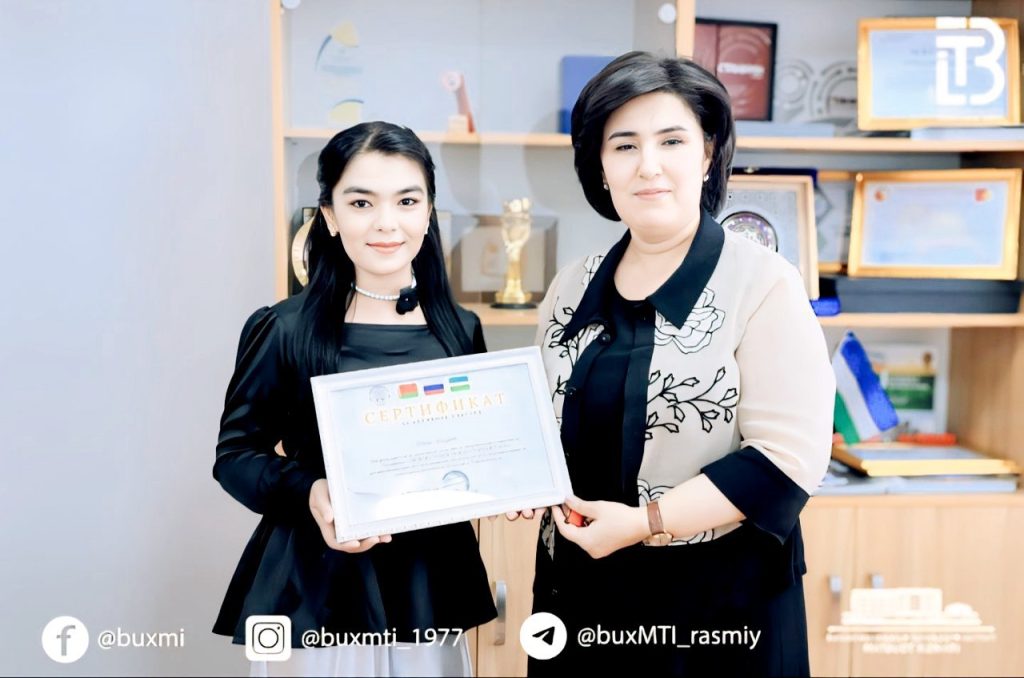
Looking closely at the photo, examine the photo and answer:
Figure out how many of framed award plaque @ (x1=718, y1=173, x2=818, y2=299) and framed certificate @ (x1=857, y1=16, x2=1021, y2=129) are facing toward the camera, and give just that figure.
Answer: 2

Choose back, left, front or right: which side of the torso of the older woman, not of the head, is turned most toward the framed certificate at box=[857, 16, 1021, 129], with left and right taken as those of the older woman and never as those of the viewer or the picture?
back

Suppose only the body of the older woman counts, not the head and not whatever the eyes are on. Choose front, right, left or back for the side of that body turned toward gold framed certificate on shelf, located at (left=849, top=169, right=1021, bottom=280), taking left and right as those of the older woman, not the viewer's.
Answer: back

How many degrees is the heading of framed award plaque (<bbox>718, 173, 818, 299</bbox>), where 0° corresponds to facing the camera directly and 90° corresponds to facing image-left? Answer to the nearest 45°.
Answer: approximately 0°
